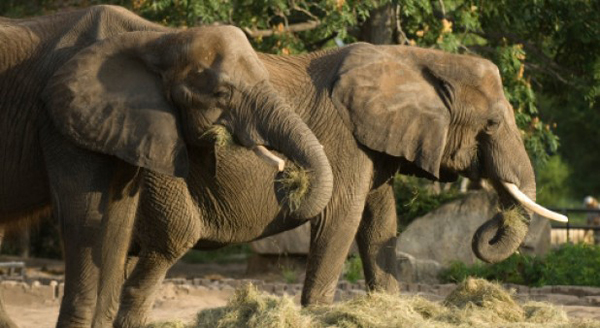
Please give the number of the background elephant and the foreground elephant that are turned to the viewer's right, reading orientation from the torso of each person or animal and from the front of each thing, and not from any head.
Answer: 2

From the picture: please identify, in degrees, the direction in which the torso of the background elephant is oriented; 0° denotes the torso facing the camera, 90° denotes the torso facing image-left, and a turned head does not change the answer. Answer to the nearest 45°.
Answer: approximately 270°

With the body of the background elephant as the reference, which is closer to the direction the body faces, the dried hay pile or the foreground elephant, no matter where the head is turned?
the dried hay pile

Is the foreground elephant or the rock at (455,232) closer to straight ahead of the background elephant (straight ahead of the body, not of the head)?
the rock

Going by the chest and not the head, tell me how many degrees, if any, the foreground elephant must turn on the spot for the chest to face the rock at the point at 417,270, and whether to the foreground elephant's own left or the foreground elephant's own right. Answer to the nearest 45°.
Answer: approximately 45° to the foreground elephant's own left

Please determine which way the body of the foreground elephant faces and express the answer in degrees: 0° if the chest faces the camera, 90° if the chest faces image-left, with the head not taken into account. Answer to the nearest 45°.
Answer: approximately 270°
